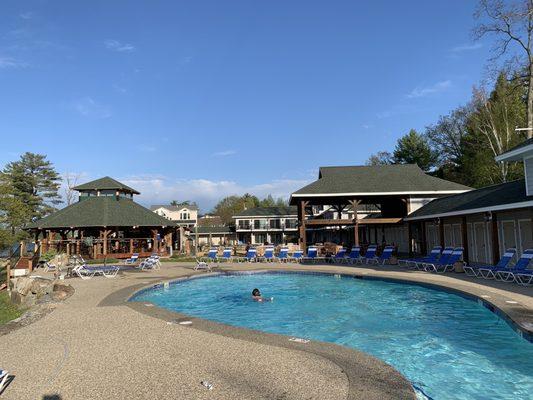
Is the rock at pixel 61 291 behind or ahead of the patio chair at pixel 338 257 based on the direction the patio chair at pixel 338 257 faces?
ahead

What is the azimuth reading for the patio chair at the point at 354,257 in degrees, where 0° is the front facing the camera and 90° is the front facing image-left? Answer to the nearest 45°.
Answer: approximately 45°

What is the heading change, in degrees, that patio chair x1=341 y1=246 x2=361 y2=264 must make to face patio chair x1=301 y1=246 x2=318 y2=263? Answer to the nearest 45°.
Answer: approximately 90° to its right

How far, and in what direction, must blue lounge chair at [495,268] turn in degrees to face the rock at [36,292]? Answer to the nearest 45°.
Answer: approximately 45° to its left

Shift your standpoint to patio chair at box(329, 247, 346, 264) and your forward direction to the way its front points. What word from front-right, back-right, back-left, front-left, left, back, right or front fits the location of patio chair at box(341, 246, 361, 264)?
left

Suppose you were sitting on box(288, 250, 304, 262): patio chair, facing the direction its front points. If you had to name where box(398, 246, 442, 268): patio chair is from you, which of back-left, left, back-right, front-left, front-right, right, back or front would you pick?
left

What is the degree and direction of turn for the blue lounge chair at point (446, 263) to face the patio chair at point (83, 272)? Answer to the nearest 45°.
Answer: approximately 45° to its right
